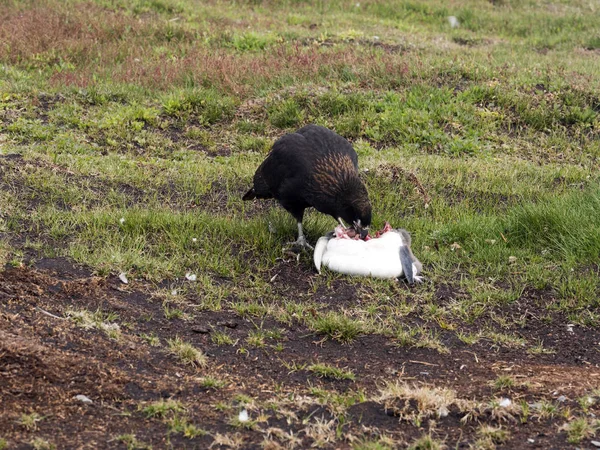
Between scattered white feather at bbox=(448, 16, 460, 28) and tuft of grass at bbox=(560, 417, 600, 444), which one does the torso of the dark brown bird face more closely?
the tuft of grass

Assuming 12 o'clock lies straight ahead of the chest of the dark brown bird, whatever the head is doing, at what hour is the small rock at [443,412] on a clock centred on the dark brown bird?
The small rock is roughly at 1 o'clock from the dark brown bird.

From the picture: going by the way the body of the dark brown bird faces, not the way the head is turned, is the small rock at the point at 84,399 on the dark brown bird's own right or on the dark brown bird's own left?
on the dark brown bird's own right

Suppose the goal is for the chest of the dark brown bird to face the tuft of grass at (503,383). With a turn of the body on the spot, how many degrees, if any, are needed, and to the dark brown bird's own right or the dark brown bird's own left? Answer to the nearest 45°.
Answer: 0° — it already faces it

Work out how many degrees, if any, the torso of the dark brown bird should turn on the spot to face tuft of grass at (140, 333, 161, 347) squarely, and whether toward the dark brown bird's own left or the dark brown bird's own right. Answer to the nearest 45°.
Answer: approximately 90° to the dark brown bird's own right

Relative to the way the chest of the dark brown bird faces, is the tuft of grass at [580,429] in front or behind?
in front

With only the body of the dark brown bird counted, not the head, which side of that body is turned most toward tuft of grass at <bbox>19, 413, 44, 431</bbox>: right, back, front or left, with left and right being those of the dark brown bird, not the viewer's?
right

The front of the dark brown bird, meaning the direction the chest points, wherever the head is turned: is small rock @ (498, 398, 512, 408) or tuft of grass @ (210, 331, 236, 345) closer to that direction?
the small rock

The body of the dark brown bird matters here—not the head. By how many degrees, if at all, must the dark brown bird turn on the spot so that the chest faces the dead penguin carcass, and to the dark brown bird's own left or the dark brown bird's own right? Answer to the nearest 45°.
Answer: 0° — it already faces it

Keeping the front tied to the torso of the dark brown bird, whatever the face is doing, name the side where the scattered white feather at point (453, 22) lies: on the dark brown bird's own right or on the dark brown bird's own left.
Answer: on the dark brown bird's own left

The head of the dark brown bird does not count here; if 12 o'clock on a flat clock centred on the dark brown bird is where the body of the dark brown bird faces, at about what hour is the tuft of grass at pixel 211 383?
The tuft of grass is roughly at 2 o'clock from the dark brown bird.
